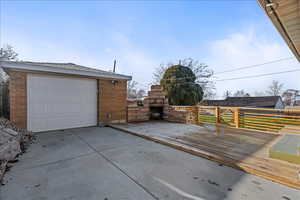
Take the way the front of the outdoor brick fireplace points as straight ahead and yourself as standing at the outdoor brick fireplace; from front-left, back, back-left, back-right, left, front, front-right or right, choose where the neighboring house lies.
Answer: back-left

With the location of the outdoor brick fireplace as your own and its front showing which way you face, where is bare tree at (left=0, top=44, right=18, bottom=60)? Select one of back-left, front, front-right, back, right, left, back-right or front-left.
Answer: right

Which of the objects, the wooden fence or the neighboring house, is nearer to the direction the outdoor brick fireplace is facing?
the wooden fence

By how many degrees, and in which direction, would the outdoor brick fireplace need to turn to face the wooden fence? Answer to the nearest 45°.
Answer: approximately 45° to its left

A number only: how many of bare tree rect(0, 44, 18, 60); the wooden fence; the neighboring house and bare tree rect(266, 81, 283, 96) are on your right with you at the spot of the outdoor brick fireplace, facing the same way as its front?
1

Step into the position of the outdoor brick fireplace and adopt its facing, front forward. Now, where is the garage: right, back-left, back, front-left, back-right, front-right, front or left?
front-right

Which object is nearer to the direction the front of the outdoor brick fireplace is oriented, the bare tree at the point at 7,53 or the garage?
the garage

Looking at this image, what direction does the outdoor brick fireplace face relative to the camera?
toward the camera

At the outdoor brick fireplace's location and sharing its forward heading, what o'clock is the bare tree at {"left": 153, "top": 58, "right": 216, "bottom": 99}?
The bare tree is roughly at 7 o'clock from the outdoor brick fireplace.

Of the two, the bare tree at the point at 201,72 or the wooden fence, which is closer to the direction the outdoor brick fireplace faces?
the wooden fence

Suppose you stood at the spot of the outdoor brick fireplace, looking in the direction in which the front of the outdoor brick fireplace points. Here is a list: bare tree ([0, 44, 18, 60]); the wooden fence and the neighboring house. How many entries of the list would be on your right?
1

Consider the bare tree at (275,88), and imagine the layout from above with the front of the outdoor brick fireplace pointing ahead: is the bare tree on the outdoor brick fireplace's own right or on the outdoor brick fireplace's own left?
on the outdoor brick fireplace's own left
